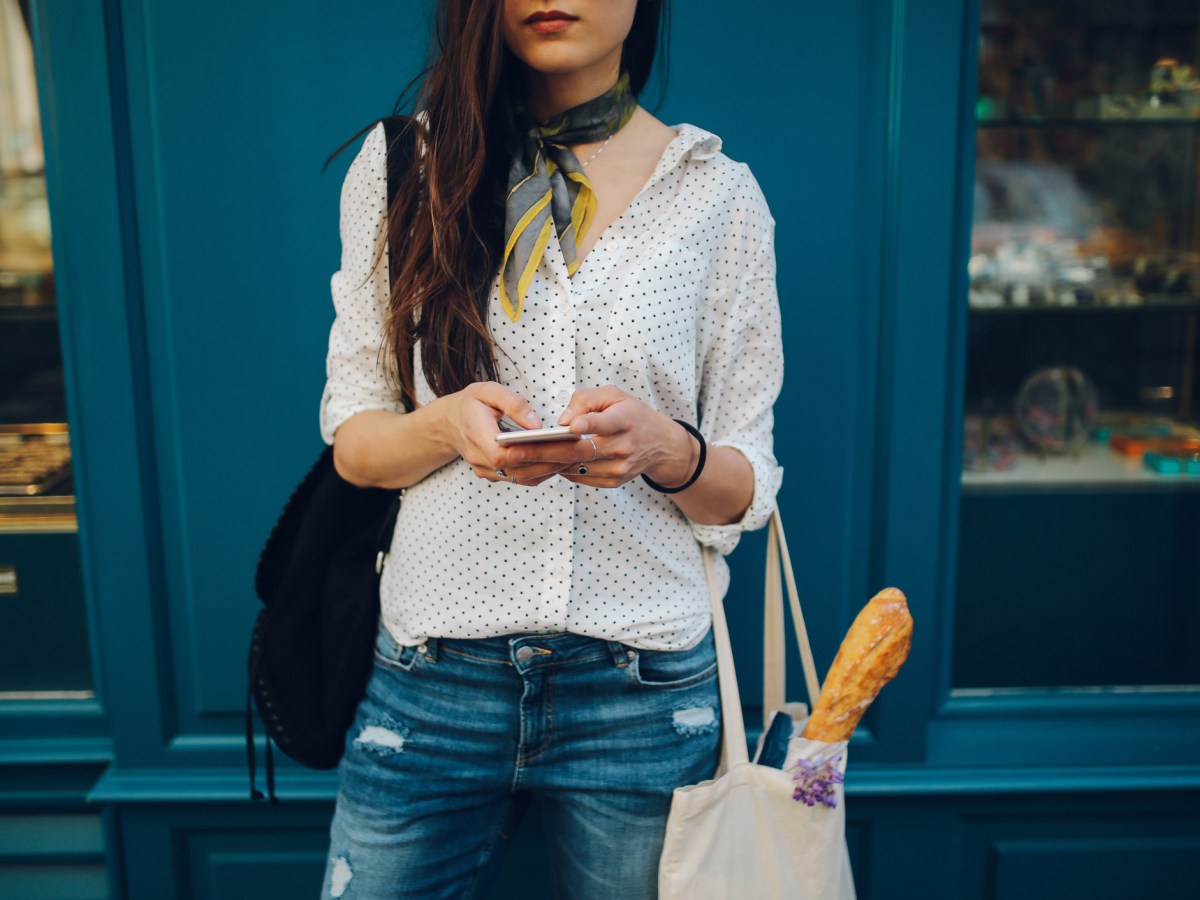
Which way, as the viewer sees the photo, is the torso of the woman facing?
toward the camera

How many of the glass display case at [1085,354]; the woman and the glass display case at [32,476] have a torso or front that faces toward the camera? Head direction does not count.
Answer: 3

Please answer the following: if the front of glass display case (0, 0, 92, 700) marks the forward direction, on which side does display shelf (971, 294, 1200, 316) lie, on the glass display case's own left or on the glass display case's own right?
on the glass display case's own left

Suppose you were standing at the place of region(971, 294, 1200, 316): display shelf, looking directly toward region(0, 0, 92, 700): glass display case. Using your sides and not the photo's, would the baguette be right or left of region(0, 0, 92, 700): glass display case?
left

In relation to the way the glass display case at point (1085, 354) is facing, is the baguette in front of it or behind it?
in front

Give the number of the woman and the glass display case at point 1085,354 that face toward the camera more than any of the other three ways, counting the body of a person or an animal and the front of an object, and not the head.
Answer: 2

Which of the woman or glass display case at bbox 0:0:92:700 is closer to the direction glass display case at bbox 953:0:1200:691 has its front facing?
the woman

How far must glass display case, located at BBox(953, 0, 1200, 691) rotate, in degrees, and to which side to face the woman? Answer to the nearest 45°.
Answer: approximately 45° to its right

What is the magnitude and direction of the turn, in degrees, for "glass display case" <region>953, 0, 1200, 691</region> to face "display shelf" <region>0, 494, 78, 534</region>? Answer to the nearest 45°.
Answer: approximately 45° to its right

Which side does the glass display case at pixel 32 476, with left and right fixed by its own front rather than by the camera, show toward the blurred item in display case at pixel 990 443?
left

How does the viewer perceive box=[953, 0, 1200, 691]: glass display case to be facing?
facing the viewer

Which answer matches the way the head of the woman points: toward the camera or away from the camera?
toward the camera

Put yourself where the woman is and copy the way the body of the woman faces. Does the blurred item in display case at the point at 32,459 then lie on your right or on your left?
on your right

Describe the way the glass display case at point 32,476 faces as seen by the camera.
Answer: facing the viewer

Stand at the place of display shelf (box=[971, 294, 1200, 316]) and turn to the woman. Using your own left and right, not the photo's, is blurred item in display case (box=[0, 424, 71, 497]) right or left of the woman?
right
